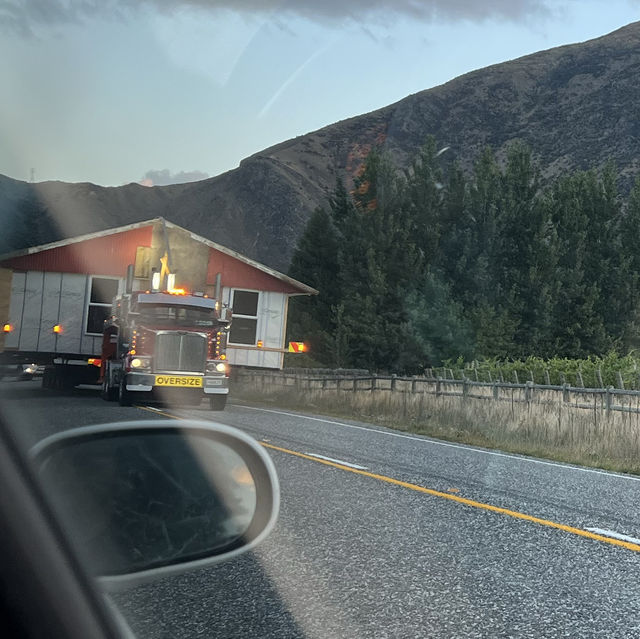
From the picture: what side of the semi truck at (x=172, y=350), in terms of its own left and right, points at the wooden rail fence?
left

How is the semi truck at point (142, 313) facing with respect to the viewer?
toward the camera
